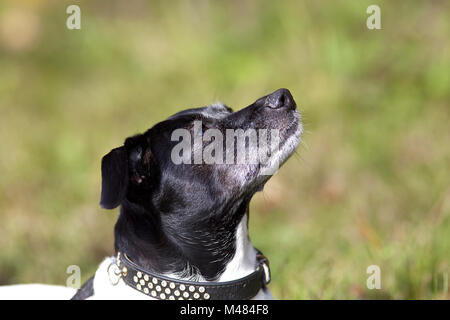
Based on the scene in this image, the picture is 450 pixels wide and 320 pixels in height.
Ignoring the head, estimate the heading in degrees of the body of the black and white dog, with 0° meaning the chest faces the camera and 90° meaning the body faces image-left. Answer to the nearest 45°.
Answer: approximately 270°
